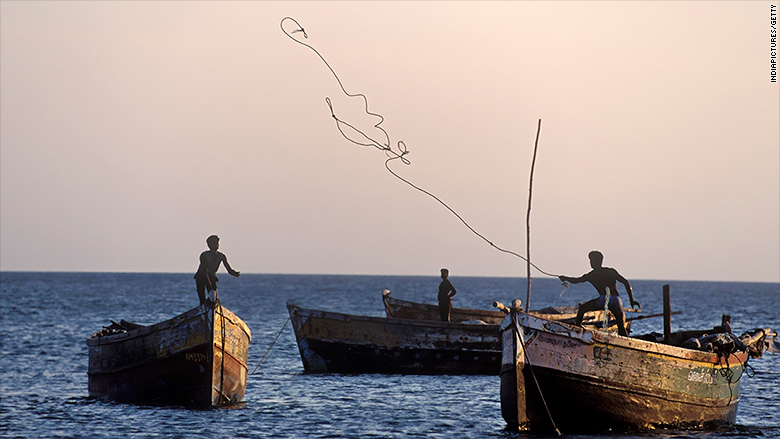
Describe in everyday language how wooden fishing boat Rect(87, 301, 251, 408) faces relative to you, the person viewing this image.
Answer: facing the viewer and to the right of the viewer

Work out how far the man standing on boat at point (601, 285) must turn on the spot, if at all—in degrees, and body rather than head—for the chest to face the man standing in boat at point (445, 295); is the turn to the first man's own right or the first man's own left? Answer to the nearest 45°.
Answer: approximately 90° to the first man's own right

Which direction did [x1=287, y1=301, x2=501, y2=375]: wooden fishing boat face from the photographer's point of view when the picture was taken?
facing to the left of the viewer

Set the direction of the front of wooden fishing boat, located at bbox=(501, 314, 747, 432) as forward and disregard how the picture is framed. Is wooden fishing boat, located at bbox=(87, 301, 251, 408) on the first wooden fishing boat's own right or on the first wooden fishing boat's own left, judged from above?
on the first wooden fishing boat's own right

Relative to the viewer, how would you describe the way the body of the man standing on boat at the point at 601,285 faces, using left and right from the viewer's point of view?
facing the viewer and to the left of the viewer

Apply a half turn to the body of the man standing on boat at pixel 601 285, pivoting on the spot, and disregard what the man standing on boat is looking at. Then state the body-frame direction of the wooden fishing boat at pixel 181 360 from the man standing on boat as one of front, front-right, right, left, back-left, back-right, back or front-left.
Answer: back-left

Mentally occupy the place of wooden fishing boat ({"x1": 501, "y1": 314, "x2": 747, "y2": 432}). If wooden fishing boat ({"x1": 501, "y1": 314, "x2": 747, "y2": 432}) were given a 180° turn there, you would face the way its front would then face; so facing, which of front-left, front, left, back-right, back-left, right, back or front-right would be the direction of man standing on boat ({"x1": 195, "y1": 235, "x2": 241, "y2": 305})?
back-left
